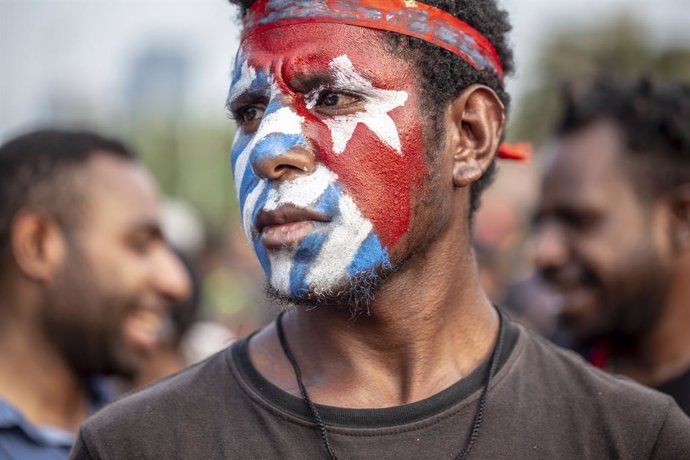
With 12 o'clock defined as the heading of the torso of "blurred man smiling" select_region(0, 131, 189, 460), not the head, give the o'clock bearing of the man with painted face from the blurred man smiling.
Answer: The man with painted face is roughly at 2 o'clock from the blurred man smiling.

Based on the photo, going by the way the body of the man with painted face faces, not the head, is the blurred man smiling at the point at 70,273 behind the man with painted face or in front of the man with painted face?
behind

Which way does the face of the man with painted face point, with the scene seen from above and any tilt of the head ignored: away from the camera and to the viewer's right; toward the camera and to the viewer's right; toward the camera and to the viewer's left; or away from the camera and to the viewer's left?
toward the camera and to the viewer's left

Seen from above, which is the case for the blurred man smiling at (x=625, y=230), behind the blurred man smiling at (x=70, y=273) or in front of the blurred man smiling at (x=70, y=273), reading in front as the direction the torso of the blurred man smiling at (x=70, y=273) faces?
in front

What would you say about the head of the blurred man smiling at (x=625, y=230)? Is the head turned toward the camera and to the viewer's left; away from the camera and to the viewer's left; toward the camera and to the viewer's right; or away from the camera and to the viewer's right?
toward the camera and to the viewer's left

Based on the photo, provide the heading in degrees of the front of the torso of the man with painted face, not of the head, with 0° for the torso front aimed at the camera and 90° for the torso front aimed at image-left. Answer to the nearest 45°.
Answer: approximately 0°

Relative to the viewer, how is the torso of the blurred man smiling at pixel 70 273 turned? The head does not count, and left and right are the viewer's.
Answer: facing to the right of the viewer

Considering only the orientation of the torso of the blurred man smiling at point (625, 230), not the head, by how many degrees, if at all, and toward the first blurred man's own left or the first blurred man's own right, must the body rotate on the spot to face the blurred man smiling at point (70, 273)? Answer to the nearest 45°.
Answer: approximately 45° to the first blurred man's own right

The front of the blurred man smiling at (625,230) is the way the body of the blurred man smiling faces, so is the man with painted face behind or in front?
in front

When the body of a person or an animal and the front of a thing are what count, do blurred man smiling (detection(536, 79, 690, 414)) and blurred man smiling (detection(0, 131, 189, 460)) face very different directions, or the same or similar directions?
very different directions

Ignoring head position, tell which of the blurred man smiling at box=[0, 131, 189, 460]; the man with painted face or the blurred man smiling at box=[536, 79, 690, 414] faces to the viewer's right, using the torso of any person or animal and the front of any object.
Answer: the blurred man smiling at box=[0, 131, 189, 460]
